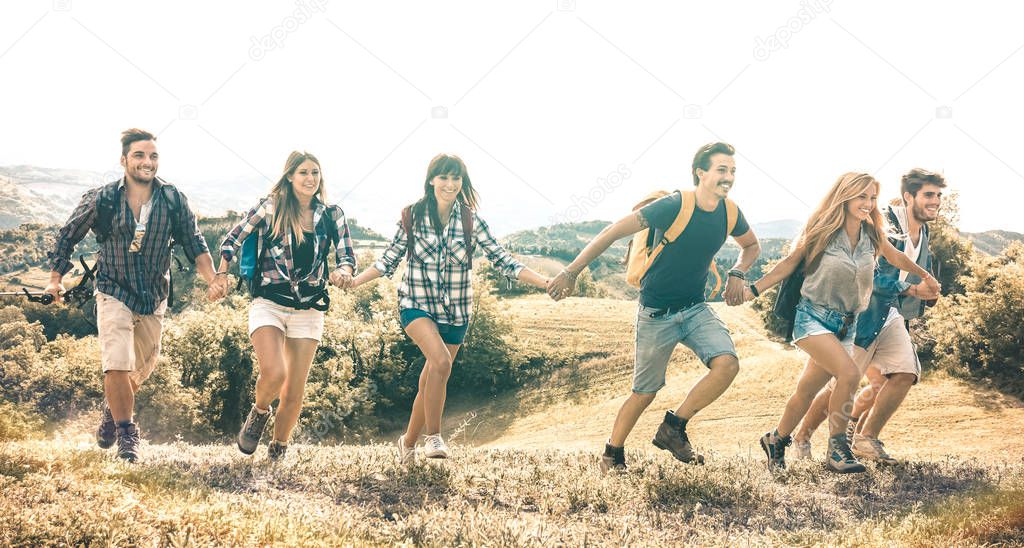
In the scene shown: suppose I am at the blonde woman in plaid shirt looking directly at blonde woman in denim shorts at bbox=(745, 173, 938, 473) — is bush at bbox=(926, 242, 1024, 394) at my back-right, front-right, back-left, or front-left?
front-left

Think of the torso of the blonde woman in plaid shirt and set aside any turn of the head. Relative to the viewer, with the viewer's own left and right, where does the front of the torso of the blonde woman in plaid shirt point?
facing the viewer and to the right of the viewer

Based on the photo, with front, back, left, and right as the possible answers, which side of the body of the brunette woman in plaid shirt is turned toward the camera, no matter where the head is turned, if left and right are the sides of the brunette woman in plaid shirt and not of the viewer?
front

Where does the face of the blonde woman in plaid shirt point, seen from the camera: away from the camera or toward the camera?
toward the camera

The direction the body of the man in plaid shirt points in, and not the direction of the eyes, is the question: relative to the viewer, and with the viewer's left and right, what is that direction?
facing the viewer

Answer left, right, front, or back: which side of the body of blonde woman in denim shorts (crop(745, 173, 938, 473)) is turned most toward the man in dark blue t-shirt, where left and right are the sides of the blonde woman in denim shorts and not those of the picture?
right

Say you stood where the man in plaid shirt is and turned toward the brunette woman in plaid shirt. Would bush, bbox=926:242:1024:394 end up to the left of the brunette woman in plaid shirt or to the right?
left

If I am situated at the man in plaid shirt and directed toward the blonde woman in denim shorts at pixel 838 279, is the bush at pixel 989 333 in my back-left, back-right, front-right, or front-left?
front-left

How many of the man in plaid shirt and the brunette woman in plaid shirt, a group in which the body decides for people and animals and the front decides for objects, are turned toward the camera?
2

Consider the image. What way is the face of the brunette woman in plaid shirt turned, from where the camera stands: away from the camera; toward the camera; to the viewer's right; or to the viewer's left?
toward the camera

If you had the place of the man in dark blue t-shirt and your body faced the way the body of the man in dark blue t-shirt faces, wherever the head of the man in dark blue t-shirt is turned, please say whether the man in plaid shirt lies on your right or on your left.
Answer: on your right

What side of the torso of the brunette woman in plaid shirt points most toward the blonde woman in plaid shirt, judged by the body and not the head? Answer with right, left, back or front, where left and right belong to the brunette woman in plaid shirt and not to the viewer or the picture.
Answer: right
